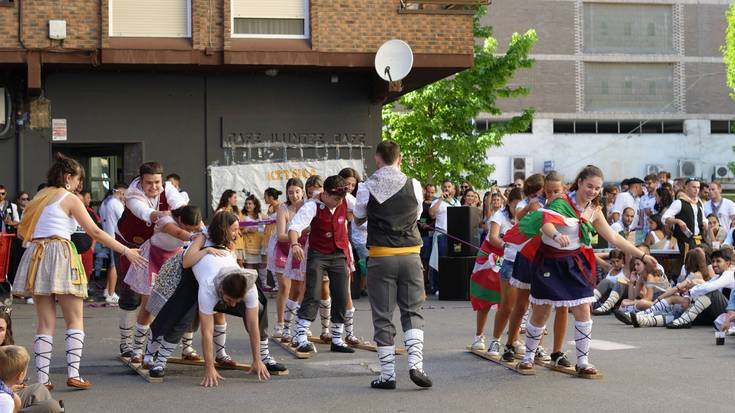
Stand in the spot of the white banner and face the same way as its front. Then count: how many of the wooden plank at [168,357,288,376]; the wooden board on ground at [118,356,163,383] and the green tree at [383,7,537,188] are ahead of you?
2

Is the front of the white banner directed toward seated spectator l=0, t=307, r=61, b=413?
yes

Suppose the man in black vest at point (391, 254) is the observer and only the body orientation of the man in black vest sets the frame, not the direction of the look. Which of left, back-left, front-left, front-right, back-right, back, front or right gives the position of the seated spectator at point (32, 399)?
back-left

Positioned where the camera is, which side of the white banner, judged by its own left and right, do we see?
front

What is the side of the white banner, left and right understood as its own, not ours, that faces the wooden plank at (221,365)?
front

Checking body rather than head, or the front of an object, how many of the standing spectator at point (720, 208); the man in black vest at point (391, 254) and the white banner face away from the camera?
1

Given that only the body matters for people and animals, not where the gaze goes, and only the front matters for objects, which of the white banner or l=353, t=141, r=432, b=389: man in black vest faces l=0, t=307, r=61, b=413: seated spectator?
the white banner

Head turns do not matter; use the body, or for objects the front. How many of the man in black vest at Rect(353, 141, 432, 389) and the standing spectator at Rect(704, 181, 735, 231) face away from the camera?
1

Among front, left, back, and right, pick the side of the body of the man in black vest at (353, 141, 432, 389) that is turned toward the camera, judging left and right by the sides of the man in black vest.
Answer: back

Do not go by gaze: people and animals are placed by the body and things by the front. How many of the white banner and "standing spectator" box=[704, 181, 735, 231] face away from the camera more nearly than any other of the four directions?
0

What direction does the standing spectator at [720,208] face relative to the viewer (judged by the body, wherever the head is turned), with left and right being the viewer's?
facing the viewer and to the left of the viewer

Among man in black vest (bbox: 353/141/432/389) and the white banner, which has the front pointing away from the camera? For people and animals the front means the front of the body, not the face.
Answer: the man in black vest

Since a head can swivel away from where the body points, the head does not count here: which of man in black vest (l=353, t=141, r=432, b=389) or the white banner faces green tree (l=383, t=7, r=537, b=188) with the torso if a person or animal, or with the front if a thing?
the man in black vest

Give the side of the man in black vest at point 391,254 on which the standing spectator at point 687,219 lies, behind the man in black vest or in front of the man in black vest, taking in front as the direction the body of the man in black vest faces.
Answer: in front

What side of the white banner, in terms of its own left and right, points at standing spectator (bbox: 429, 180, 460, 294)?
left

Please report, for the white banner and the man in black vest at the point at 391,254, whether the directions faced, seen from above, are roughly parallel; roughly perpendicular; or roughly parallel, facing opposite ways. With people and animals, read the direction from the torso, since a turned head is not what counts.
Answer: roughly parallel, facing opposite ways
